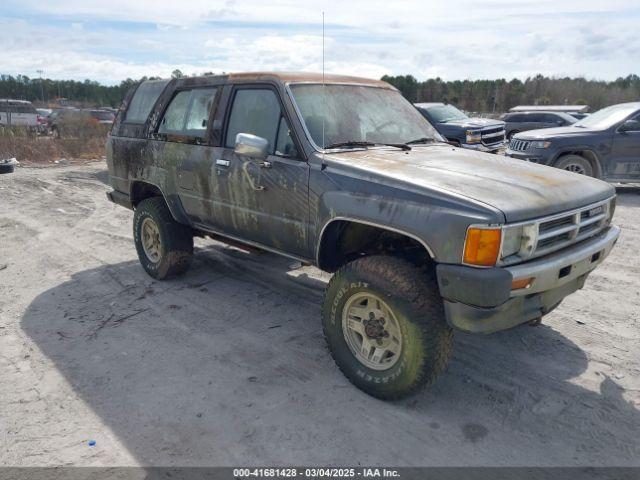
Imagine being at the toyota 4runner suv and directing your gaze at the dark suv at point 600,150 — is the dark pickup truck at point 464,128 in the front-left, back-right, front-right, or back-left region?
front-left

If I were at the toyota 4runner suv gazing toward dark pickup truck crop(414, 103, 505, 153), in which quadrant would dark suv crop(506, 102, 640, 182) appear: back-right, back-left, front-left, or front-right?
front-right

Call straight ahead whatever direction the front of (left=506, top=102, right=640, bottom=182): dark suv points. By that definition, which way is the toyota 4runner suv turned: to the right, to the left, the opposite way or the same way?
to the left

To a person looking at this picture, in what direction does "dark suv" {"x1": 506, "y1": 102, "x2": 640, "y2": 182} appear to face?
facing the viewer and to the left of the viewer

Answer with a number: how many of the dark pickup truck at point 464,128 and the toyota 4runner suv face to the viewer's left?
0

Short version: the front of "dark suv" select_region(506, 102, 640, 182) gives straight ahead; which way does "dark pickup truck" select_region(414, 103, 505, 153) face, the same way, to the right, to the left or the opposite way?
to the left

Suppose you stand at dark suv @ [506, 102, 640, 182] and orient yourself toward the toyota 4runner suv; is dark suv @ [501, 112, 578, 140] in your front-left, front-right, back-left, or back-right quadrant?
back-right

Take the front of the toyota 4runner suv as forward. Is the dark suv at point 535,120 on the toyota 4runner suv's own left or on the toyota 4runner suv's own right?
on the toyota 4runner suv's own left

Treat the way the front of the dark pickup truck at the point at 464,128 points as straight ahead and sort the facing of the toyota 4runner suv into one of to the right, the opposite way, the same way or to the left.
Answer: the same way

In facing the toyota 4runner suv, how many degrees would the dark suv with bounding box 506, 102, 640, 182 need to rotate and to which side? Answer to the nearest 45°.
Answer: approximately 45° to its left

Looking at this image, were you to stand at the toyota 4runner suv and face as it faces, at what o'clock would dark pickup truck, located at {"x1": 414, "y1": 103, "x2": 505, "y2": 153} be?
The dark pickup truck is roughly at 8 o'clock from the toyota 4runner suv.

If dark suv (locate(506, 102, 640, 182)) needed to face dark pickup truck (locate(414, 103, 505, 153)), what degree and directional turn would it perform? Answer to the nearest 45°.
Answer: approximately 90° to its right

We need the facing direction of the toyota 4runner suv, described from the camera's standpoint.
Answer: facing the viewer and to the right of the viewer

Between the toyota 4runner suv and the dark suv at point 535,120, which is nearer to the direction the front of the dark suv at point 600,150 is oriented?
the toyota 4runner suv

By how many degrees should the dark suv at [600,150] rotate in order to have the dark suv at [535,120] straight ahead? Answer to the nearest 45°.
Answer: approximately 135° to its right

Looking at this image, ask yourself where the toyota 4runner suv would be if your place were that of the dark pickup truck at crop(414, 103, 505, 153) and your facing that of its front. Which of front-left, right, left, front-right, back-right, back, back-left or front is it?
front-right
